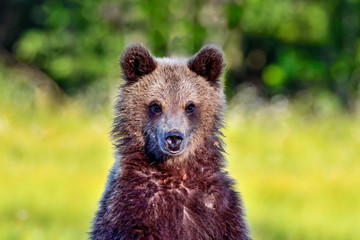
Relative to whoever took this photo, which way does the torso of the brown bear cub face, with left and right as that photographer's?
facing the viewer
